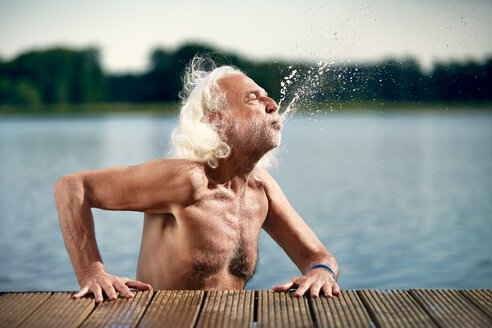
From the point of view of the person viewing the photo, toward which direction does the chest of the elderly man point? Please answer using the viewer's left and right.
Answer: facing the viewer and to the right of the viewer

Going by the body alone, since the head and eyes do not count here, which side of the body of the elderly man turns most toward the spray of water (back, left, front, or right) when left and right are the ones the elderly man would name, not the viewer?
left

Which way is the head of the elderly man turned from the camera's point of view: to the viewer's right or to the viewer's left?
to the viewer's right

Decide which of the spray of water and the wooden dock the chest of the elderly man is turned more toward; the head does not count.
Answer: the wooden dock
